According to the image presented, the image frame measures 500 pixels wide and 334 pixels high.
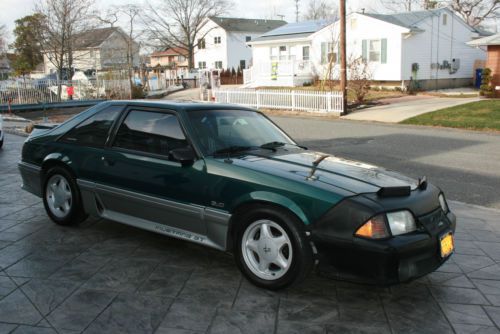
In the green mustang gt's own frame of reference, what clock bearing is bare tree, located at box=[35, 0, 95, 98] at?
The bare tree is roughly at 7 o'clock from the green mustang gt.

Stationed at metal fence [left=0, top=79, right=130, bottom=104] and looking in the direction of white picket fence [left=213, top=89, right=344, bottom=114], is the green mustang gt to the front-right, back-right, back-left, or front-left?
front-right

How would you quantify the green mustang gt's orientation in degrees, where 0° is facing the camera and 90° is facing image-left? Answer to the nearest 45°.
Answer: approximately 315°

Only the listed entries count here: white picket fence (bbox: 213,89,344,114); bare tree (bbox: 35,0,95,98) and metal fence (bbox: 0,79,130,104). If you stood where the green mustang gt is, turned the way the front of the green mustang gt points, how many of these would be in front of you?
0

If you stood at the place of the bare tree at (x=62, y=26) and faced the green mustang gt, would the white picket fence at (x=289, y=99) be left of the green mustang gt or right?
left

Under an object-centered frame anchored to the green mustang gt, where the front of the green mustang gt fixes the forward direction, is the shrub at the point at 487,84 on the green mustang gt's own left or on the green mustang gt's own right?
on the green mustang gt's own left

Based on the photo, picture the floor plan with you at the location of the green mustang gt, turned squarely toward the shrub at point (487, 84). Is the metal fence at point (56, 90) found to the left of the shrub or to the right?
left

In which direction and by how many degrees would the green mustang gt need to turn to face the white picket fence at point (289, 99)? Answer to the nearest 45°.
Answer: approximately 135° to its left

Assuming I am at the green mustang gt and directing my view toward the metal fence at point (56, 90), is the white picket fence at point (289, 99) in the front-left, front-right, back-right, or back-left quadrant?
front-right

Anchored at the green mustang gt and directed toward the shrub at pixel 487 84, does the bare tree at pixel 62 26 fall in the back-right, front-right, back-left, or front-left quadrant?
front-left

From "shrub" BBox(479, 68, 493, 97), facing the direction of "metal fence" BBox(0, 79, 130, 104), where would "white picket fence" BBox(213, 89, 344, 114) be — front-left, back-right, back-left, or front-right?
front-left

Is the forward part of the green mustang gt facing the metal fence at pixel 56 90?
no
